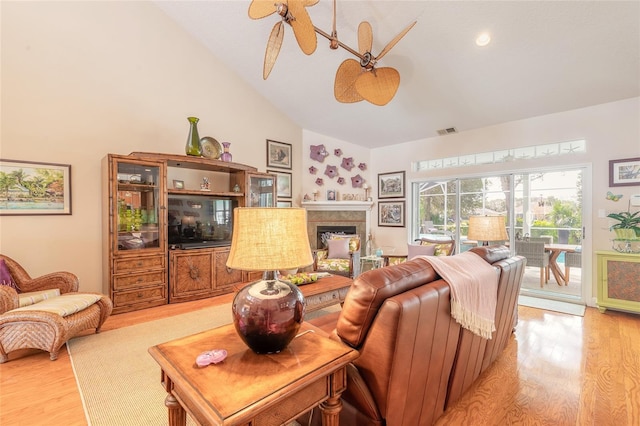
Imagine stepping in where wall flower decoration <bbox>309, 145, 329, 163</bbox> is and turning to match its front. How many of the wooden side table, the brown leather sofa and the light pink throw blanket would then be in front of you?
3

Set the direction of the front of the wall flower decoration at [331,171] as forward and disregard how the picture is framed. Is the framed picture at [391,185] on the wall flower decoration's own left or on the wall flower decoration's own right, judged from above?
on the wall flower decoration's own left

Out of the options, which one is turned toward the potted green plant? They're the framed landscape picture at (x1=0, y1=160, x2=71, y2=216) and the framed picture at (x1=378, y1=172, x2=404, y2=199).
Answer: the framed landscape picture

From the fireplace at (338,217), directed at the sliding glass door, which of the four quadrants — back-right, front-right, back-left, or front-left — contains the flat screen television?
back-right

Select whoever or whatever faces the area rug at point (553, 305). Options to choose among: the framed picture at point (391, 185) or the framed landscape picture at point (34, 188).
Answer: the framed landscape picture

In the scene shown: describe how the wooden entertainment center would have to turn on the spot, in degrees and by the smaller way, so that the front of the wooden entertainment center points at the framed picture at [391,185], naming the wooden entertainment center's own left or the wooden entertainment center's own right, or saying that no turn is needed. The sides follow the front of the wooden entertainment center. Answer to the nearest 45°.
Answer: approximately 45° to the wooden entertainment center's own left

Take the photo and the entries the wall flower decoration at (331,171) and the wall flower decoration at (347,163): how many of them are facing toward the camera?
2

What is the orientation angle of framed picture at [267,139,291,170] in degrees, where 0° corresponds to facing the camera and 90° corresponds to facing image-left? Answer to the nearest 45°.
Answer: approximately 315°

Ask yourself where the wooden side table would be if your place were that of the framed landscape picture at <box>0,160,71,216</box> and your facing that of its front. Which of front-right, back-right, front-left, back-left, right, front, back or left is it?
front-right

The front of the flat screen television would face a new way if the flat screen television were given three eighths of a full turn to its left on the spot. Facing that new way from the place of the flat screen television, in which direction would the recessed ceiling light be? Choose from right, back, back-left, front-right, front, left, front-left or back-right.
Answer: back-right

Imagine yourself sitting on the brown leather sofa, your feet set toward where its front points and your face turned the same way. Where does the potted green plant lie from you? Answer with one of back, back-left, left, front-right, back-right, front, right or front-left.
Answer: right
